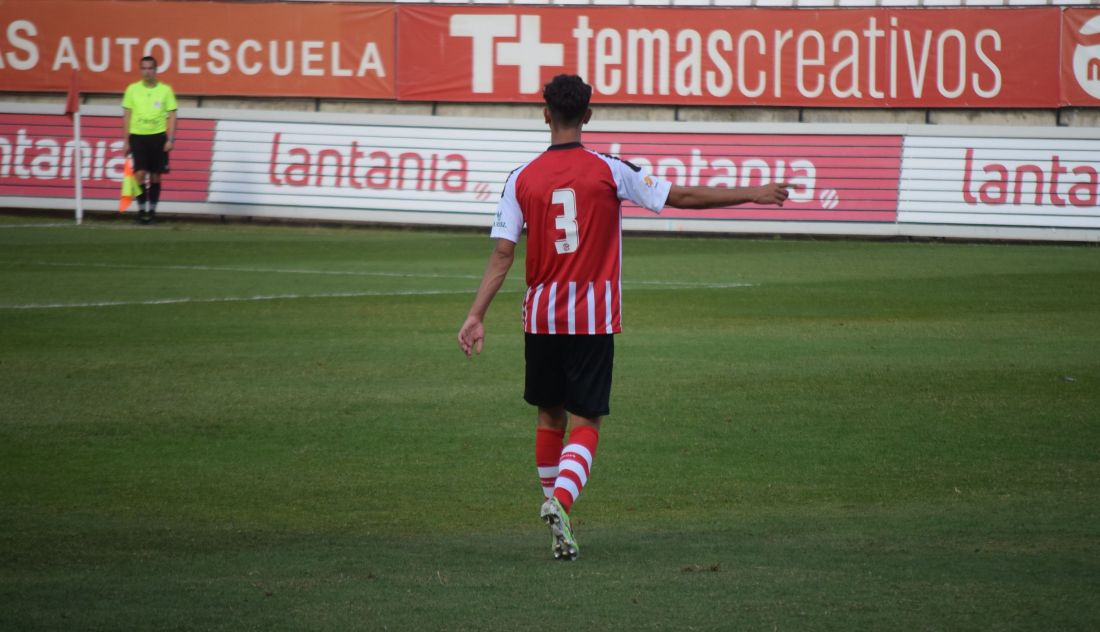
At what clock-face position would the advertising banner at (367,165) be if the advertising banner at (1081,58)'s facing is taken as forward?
the advertising banner at (367,165) is roughly at 2 o'clock from the advertising banner at (1081,58).

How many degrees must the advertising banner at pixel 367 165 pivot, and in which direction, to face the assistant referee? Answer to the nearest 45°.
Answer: approximately 90° to its right

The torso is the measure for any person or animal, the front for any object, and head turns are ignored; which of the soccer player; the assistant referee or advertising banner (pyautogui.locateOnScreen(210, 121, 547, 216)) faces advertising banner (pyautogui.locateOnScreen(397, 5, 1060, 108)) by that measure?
the soccer player

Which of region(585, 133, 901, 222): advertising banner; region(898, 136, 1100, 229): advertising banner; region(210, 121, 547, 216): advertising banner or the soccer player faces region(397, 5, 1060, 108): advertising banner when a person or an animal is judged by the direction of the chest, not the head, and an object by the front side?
the soccer player

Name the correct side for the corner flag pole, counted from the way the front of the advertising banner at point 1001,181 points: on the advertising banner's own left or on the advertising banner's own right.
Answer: on the advertising banner's own right

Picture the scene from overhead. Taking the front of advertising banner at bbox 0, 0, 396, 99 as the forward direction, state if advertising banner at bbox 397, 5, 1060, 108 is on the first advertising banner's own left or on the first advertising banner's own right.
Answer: on the first advertising banner's own left

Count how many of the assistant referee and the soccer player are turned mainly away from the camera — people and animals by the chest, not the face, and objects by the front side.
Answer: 1

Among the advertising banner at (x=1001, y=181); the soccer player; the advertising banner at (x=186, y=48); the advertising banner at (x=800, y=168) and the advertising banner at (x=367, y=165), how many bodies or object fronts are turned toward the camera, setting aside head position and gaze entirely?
4

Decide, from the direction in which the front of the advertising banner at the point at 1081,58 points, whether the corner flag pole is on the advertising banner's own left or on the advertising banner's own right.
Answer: on the advertising banner's own right

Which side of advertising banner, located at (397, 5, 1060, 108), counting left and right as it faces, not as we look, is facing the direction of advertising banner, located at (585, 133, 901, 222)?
front
